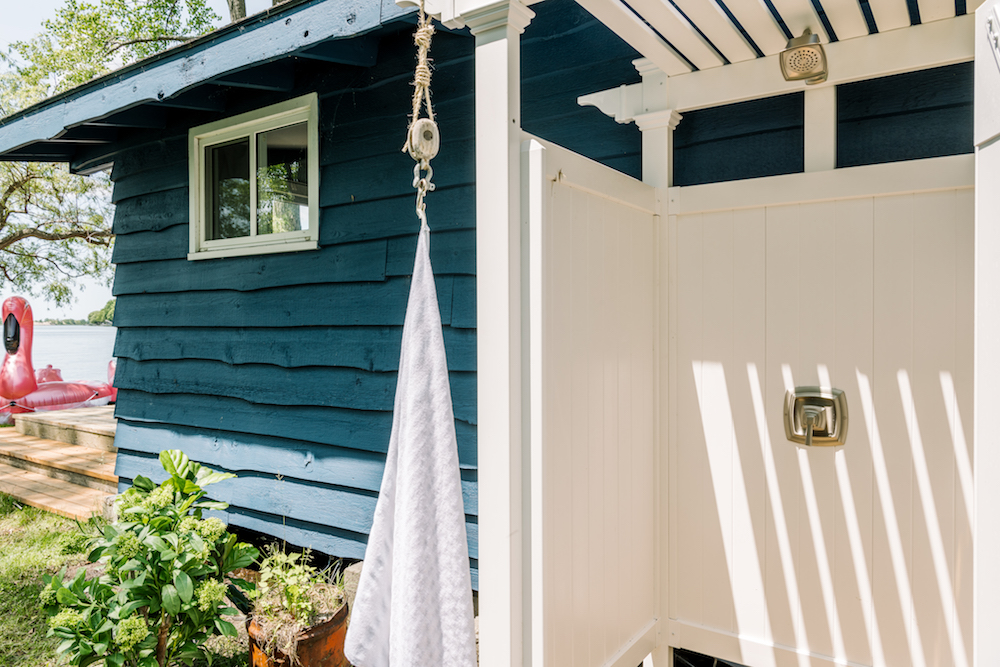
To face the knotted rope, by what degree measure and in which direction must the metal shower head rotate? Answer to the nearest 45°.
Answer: approximately 45° to its right

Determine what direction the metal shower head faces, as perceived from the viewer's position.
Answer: facing the viewer

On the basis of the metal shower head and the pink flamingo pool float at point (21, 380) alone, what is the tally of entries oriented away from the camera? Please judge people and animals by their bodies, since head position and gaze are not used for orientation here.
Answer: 0

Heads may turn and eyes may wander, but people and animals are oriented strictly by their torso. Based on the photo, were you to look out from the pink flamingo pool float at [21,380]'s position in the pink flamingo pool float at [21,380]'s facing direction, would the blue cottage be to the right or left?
on its left

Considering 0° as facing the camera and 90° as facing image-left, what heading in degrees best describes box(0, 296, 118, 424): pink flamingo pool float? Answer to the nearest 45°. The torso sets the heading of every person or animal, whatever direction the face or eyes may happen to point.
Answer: approximately 45°

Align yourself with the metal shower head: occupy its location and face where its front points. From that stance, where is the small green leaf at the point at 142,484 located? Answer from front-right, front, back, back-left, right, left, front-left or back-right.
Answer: right

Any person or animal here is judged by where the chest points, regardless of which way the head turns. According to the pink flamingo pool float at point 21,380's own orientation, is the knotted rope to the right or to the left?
on its left

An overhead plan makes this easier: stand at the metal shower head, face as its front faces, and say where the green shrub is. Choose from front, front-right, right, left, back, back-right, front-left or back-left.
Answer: right

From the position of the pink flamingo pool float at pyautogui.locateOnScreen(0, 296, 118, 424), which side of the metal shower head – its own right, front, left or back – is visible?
right
